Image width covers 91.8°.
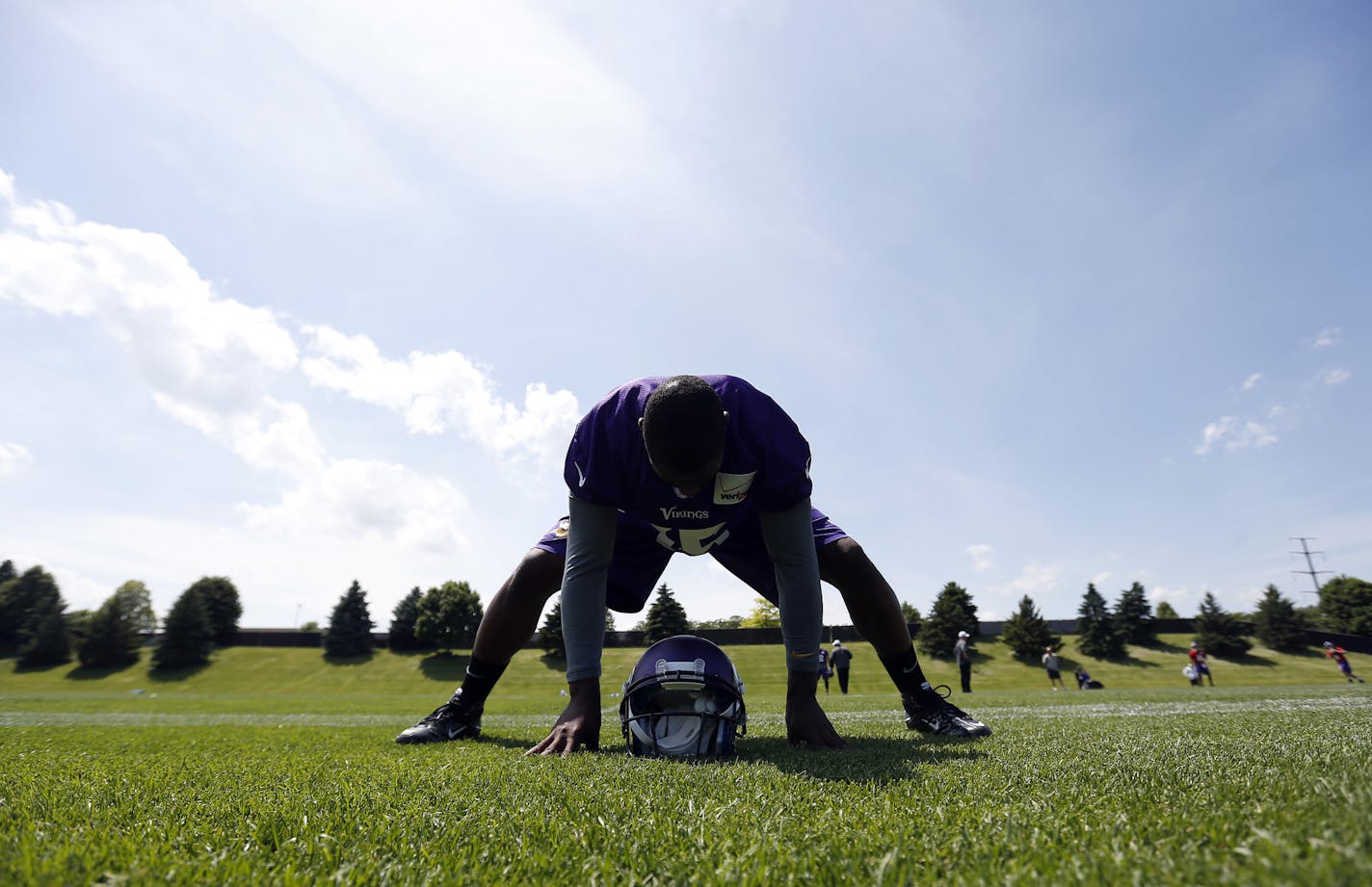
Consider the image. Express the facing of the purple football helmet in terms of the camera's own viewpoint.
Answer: facing the viewer

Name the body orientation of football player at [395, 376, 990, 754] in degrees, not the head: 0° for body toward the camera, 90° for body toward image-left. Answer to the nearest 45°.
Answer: approximately 0°
